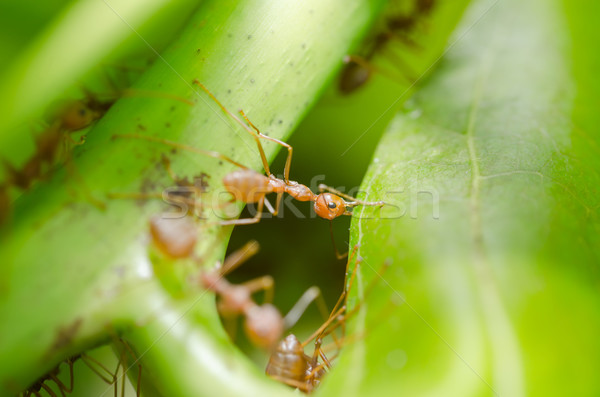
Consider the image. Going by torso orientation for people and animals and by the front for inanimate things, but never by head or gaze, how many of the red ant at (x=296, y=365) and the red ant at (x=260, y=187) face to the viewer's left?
0

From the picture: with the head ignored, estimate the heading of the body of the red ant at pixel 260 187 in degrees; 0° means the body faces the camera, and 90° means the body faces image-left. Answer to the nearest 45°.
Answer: approximately 270°

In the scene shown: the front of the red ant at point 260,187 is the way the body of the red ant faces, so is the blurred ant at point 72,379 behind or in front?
behind
